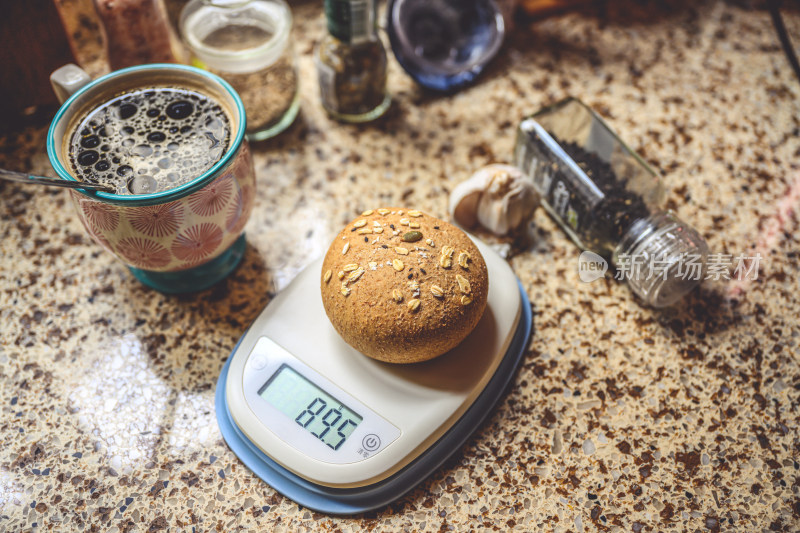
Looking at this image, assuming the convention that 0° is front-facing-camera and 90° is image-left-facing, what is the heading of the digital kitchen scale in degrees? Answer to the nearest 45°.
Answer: approximately 45°
